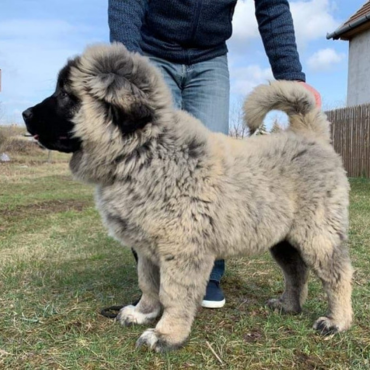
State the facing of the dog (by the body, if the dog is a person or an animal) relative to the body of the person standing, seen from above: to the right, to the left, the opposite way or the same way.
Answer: to the right

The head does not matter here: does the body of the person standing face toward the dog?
yes

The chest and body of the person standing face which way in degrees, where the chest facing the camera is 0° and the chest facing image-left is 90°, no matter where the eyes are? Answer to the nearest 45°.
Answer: approximately 0°

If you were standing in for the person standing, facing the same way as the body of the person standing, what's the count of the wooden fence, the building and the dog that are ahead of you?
1

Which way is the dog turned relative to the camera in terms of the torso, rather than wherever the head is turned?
to the viewer's left

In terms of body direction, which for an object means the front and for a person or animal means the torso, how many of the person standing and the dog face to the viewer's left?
1

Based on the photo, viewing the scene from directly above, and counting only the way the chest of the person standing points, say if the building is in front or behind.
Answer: behind

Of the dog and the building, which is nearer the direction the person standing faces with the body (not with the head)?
the dog

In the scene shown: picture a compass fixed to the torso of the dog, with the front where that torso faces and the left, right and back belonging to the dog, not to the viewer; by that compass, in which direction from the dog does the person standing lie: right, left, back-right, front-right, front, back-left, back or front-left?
right
